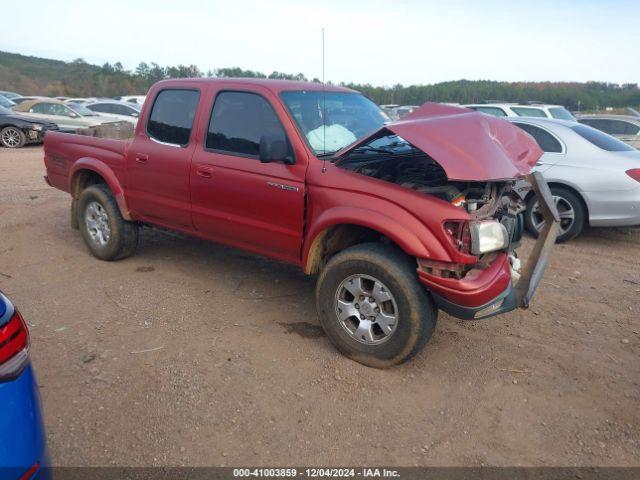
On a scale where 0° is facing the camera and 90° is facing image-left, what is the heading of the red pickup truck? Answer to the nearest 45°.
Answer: approximately 315°

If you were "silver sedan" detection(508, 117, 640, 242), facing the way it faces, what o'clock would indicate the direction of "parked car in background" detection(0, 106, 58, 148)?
The parked car in background is roughly at 11 o'clock from the silver sedan.

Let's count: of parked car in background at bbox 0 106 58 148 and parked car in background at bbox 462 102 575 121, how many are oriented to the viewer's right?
1

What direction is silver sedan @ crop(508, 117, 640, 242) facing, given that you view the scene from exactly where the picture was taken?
facing away from the viewer and to the left of the viewer

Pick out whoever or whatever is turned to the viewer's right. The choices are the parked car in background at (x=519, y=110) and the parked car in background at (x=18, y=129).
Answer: the parked car in background at (x=18, y=129)

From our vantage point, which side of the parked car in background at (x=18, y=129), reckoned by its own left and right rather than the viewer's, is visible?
right
